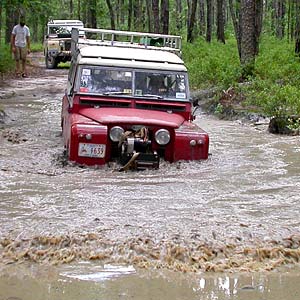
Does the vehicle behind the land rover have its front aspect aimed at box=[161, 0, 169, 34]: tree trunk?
no

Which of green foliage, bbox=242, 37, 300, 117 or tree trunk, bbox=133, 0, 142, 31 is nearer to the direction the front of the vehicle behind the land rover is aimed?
the green foliage

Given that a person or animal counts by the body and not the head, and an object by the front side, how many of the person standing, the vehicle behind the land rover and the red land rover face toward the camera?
3

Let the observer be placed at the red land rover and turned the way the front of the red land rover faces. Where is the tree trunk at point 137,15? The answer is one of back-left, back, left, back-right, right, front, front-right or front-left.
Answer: back

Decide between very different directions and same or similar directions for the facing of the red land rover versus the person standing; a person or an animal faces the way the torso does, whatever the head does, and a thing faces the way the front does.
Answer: same or similar directions

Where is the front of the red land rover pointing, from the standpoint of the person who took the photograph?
facing the viewer

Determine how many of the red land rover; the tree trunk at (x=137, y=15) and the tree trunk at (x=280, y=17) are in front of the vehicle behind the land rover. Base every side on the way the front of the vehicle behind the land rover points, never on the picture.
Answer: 1

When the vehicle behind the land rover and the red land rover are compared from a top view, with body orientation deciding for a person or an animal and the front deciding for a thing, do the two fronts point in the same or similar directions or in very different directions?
same or similar directions

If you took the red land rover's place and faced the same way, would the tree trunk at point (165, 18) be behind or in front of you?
behind

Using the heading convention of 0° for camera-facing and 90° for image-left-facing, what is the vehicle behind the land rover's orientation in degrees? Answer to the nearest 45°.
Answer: approximately 0°

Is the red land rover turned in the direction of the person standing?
no

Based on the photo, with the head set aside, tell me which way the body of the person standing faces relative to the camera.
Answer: toward the camera

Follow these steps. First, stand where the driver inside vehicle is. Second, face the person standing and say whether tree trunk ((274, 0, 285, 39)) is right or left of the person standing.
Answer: right
